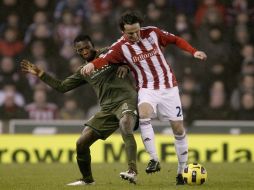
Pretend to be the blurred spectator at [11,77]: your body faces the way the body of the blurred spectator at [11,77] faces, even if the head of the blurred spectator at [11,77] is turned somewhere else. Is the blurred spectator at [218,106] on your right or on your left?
on your left

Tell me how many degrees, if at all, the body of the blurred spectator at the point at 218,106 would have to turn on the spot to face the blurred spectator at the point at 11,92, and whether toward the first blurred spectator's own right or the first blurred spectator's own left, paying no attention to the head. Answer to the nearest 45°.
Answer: approximately 90° to the first blurred spectator's own right

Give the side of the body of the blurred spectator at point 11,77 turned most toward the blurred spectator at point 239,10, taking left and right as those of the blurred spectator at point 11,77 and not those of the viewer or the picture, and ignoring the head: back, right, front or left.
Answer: left

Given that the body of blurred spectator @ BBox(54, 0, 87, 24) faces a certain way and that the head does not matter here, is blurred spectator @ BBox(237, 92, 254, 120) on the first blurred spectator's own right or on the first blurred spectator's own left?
on the first blurred spectator's own left
